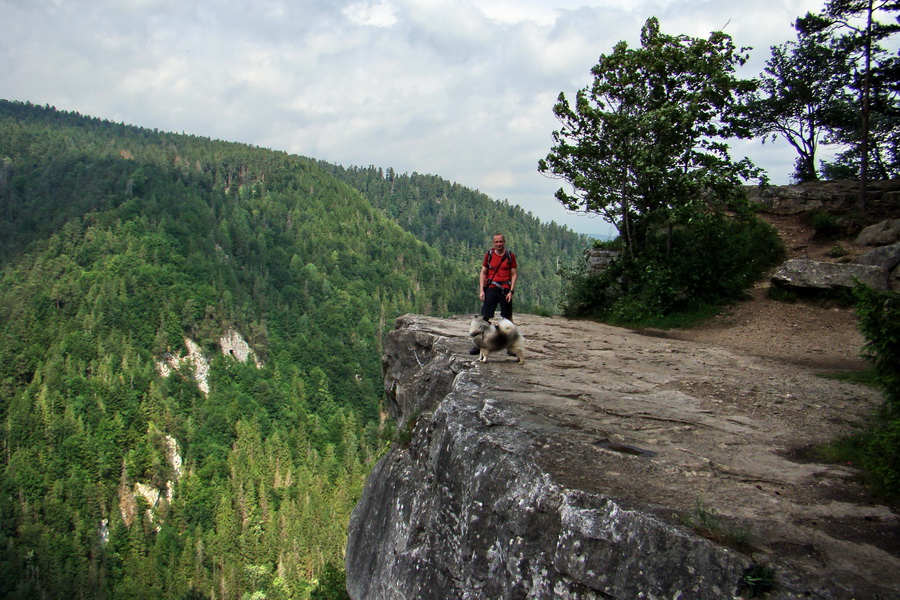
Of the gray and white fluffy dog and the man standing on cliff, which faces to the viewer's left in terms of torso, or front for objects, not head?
the gray and white fluffy dog

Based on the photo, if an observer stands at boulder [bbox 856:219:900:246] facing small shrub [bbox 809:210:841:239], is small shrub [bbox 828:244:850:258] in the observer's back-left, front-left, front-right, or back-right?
front-left

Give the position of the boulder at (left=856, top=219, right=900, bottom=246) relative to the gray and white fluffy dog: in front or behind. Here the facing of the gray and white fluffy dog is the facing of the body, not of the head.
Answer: behind

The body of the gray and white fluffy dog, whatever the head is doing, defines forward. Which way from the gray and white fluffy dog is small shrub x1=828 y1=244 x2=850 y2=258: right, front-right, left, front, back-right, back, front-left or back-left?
back-right

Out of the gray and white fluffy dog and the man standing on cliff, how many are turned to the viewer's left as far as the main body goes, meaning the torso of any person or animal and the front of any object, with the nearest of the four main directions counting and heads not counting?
1

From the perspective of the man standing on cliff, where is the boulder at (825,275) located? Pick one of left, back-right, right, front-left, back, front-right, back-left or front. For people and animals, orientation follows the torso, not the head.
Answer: back-left

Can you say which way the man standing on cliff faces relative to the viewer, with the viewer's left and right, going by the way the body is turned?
facing the viewer

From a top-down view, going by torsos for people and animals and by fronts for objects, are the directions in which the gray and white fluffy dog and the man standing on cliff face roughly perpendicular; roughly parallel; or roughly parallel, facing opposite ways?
roughly perpendicular

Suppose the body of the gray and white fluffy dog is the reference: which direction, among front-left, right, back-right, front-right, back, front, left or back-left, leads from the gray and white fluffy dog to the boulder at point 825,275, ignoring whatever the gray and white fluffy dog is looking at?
back-right

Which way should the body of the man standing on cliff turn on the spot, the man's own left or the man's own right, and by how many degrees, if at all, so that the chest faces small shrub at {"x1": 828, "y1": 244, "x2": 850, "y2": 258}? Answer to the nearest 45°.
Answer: approximately 135° to the man's own left

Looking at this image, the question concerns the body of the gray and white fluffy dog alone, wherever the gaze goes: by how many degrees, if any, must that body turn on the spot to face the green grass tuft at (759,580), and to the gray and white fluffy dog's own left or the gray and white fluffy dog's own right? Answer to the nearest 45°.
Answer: approximately 90° to the gray and white fluffy dog's own left

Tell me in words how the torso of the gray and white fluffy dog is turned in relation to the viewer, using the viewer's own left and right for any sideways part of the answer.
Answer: facing to the left of the viewer
